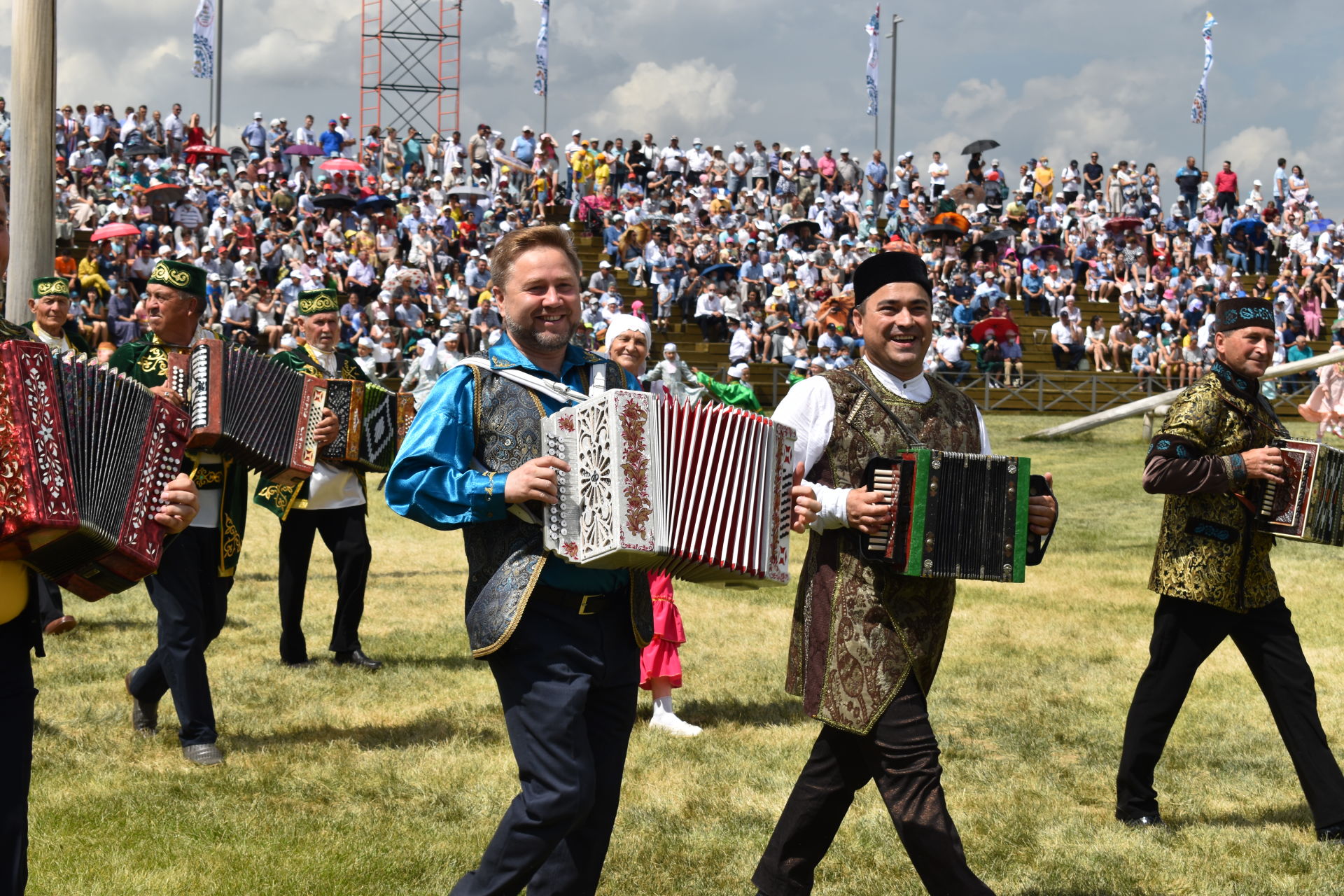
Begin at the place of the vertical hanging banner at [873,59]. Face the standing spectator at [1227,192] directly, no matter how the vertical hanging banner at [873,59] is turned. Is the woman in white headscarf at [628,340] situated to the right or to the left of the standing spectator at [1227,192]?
right

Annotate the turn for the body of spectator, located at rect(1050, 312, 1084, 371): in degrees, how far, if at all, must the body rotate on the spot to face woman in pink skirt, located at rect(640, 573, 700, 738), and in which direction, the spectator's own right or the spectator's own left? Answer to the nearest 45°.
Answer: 0° — they already face them

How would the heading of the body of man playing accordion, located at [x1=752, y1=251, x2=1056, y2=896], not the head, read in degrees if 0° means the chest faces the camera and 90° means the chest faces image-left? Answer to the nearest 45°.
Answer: approximately 315°

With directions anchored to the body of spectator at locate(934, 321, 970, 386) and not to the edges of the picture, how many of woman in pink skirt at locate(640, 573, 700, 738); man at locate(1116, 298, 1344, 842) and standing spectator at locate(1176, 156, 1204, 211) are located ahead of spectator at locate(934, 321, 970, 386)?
2

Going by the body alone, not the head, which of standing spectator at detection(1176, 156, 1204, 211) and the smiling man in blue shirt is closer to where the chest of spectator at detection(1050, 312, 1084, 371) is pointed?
the smiling man in blue shirt

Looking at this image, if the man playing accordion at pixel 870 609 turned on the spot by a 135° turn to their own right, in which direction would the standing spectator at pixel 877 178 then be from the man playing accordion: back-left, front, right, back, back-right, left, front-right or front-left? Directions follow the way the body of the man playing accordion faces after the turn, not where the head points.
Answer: right

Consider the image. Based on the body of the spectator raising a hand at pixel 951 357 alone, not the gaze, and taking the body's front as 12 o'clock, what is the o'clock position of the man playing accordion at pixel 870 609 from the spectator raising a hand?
The man playing accordion is roughly at 12 o'clock from the spectator raising a hand.

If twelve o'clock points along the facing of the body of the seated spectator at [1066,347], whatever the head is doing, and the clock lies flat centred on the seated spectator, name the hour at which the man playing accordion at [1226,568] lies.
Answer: The man playing accordion is roughly at 12 o'clock from the seated spectator.

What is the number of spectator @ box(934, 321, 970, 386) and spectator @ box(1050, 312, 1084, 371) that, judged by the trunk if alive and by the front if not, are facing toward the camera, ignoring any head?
2

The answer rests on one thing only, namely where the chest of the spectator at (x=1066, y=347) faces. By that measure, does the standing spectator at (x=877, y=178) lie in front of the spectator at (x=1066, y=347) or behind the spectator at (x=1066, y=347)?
behind

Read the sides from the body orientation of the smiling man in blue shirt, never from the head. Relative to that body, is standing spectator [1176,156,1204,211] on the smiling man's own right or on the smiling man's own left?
on the smiling man's own left

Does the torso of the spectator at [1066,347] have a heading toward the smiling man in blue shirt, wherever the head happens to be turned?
yes
